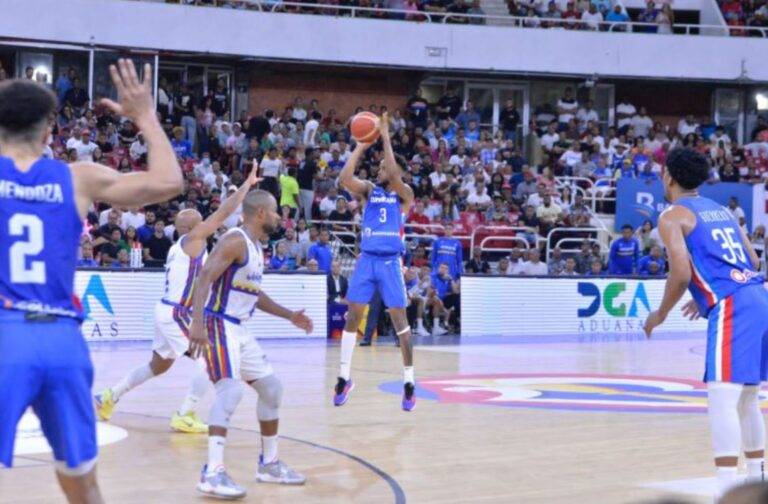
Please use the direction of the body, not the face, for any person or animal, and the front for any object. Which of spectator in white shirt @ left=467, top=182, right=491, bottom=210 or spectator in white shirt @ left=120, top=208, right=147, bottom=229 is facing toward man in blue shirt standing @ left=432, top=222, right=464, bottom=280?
spectator in white shirt @ left=467, top=182, right=491, bottom=210

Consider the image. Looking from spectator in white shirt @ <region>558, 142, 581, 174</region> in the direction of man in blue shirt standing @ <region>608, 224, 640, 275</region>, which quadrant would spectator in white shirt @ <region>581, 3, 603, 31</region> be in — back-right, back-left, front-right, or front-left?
back-left

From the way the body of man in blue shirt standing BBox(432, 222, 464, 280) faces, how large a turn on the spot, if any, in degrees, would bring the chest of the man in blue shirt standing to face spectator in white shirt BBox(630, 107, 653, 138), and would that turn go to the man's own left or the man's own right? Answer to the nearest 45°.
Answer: approximately 135° to the man's own left

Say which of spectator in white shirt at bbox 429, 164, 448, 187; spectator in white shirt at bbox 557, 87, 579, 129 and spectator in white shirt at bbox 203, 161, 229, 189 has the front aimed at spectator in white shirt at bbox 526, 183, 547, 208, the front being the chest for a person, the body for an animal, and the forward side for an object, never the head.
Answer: spectator in white shirt at bbox 557, 87, 579, 129

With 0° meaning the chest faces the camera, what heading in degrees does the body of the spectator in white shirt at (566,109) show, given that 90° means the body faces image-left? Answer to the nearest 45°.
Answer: approximately 0°
